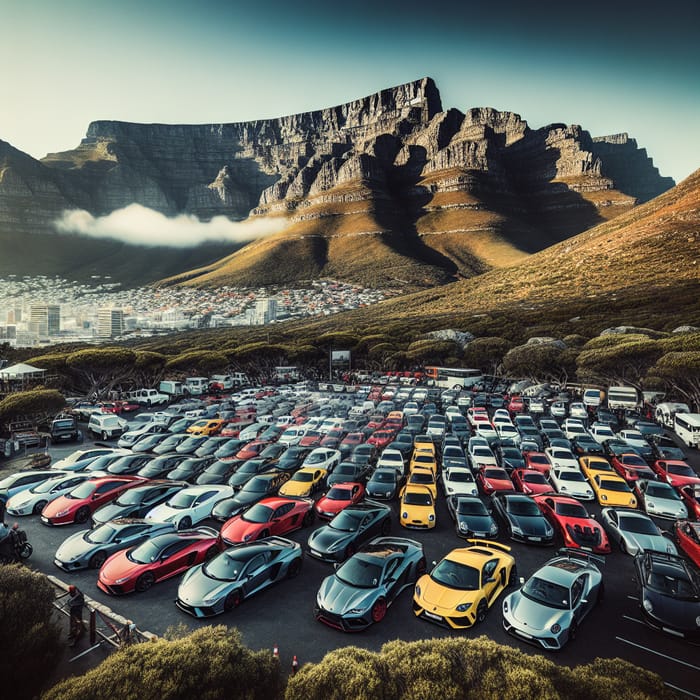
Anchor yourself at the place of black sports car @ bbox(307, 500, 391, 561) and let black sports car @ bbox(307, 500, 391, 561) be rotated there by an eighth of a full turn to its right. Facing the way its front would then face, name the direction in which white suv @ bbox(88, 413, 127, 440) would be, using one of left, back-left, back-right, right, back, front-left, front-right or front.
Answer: front-right

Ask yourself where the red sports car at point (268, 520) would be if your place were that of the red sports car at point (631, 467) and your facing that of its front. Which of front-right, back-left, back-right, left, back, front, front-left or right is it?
right

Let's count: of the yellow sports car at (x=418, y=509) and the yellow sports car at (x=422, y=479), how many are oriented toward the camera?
2

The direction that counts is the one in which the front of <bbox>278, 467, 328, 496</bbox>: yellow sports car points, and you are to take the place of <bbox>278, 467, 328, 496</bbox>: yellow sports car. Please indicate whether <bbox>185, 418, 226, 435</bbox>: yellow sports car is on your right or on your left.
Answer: on your right

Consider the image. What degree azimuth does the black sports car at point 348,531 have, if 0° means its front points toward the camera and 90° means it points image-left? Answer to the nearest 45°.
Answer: approximately 45°

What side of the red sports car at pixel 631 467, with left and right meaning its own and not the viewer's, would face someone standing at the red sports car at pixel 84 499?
right

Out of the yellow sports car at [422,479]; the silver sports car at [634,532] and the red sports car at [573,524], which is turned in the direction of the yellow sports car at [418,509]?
the yellow sports car at [422,479]

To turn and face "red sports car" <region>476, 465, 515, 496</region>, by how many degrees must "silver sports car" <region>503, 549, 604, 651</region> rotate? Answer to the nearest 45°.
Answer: approximately 135° to its right

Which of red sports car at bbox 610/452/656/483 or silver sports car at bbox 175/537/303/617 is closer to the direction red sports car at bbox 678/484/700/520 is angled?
the silver sports car

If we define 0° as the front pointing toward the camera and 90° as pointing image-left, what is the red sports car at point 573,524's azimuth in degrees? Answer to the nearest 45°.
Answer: approximately 315°

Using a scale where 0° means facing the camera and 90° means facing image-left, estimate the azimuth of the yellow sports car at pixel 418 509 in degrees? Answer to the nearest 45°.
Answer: approximately 0°

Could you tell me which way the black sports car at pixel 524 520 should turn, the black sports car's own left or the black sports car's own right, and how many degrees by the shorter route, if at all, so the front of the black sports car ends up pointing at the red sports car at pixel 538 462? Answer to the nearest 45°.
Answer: approximately 135° to the black sports car's own left

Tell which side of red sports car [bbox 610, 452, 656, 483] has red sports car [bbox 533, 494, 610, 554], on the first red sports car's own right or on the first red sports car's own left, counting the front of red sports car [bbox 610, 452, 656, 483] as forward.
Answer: on the first red sports car's own right

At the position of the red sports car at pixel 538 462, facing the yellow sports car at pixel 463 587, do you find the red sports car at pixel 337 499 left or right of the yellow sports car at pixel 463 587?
right
